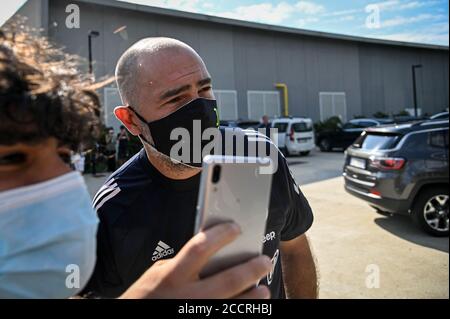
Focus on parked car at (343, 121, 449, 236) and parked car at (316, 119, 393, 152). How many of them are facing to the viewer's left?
1

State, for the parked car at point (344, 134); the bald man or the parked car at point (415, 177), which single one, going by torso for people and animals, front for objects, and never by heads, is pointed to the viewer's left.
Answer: the parked car at point (344, 134)

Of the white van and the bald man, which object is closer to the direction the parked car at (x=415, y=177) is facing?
the white van

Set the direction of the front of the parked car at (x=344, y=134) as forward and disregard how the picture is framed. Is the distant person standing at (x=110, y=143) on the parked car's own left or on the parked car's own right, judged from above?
on the parked car's own left

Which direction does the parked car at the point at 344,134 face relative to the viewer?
to the viewer's left

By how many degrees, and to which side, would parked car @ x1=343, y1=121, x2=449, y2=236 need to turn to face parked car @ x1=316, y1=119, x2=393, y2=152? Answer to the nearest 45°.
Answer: approximately 45° to its left

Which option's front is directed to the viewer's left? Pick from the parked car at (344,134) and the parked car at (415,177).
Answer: the parked car at (344,134)

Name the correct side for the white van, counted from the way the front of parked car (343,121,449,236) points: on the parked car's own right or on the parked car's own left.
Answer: on the parked car's own left

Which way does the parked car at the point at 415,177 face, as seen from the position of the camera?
facing away from the viewer and to the right of the viewer

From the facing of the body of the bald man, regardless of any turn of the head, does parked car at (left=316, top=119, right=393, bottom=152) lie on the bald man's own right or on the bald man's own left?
on the bald man's own left

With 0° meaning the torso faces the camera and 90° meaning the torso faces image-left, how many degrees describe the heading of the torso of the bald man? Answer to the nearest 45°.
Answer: approximately 315°

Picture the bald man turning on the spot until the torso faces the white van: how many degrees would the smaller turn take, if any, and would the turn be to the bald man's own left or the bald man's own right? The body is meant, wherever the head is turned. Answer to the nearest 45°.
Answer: approximately 135° to the bald man's own left
